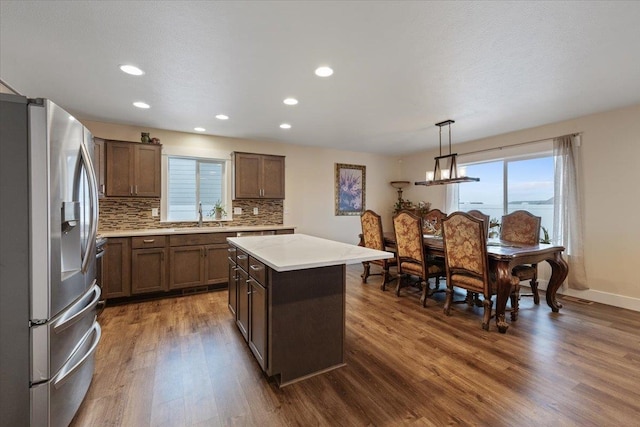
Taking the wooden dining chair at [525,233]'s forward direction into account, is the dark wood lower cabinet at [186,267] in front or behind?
in front

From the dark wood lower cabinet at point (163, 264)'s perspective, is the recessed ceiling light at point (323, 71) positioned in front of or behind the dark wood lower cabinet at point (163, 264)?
in front

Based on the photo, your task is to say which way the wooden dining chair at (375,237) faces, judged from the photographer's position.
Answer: facing away from the viewer and to the right of the viewer

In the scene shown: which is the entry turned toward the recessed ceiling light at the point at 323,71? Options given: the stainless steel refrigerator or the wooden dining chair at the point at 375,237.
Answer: the stainless steel refrigerator

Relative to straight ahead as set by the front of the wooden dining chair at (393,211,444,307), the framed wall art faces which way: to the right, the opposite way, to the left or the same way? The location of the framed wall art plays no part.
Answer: to the right

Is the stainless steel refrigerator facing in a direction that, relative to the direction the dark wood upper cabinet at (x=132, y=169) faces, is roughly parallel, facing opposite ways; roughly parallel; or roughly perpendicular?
roughly perpendicular

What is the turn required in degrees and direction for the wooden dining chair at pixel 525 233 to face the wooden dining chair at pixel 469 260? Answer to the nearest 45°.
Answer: approximately 45° to its left

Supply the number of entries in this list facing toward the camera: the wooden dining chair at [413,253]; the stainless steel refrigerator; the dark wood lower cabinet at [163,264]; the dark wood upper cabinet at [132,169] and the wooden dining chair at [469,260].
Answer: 2

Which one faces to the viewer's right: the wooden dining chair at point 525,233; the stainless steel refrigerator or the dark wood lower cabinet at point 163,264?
the stainless steel refrigerator

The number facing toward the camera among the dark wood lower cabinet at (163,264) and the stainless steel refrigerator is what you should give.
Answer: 1

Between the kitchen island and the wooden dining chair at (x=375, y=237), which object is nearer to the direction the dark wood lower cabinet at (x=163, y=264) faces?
the kitchen island

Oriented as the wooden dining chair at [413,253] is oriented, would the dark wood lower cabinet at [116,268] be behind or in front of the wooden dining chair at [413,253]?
behind

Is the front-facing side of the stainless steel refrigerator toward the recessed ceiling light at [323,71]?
yes

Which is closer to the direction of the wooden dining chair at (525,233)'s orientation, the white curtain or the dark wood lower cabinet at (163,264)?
the dark wood lower cabinet

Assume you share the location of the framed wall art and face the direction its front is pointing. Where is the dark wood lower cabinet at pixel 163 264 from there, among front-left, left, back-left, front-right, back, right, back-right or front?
right

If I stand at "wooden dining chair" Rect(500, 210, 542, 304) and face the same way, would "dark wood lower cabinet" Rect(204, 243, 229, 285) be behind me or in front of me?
in front
